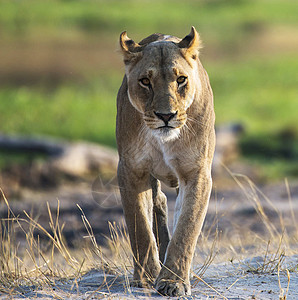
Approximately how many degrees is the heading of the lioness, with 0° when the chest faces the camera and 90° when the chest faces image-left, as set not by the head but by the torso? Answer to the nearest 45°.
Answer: approximately 0°
